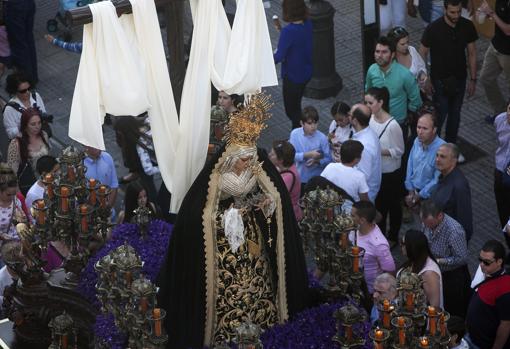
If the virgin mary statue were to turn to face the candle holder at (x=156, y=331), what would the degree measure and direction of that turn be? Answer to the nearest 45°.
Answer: approximately 90° to its right

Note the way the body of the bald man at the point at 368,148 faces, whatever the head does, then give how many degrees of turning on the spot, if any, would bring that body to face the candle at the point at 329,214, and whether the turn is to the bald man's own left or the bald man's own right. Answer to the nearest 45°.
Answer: approximately 90° to the bald man's own left

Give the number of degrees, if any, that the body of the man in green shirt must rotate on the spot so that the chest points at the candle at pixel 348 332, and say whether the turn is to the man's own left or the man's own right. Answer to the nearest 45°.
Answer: approximately 45° to the man's own left

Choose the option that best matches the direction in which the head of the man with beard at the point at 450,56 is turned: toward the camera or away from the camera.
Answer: toward the camera

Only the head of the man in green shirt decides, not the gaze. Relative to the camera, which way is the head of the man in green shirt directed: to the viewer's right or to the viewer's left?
to the viewer's left

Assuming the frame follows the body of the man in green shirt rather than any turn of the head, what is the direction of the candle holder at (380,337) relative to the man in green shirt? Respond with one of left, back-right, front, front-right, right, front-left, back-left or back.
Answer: front-left

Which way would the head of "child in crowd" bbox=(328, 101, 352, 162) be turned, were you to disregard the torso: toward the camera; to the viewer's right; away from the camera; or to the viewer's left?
toward the camera

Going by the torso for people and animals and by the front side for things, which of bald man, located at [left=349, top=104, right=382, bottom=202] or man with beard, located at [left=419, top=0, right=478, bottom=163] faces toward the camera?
the man with beard

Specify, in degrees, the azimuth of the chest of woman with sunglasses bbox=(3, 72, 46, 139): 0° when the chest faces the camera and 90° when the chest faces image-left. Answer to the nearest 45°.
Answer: approximately 315°

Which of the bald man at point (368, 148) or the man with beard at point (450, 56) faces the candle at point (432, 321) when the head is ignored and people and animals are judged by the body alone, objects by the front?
the man with beard

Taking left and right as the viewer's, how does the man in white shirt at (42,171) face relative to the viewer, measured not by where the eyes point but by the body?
facing to the right of the viewer

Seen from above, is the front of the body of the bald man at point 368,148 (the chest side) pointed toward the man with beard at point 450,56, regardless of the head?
no

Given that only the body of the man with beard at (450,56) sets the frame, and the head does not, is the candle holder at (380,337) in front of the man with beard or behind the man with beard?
in front

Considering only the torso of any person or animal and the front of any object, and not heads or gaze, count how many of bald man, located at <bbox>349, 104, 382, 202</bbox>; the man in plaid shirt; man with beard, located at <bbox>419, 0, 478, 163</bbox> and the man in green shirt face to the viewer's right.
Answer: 0

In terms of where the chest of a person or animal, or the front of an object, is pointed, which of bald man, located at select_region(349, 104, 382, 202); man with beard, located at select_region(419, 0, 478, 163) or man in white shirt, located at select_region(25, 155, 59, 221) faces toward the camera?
the man with beard

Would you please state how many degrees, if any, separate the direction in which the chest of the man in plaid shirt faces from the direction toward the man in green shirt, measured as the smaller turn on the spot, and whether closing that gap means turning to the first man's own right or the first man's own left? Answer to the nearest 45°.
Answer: approximately 135° to the first man's own right

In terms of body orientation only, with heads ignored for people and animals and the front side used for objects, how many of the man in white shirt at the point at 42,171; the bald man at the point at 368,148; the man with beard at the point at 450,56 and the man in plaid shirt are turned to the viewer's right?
1

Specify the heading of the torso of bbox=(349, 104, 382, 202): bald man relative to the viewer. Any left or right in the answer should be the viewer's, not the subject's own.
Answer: facing to the left of the viewer

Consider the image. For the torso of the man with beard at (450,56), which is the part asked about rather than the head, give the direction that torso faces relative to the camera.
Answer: toward the camera

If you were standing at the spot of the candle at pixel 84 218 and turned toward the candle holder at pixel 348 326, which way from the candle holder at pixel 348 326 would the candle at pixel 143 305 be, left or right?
right

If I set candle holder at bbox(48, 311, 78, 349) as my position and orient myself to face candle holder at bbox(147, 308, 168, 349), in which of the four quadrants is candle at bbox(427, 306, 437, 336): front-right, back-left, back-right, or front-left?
front-left
